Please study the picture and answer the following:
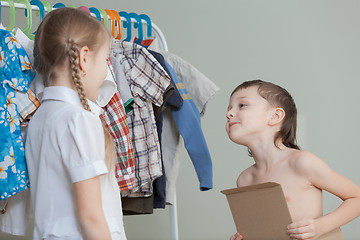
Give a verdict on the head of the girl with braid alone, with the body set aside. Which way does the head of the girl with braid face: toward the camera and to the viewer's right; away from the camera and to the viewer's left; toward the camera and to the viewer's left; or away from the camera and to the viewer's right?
away from the camera and to the viewer's right

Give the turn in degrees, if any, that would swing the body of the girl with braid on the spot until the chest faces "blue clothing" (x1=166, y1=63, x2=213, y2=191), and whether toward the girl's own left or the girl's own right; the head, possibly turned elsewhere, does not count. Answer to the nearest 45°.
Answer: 0° — they already face it

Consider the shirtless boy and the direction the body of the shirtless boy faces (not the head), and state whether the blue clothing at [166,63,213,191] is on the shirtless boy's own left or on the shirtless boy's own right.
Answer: on the shirtless boy's own right

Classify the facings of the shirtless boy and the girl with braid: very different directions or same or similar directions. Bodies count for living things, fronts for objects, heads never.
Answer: very different directions

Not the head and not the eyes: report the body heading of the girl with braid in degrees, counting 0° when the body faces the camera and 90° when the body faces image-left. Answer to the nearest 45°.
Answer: approximately 225°

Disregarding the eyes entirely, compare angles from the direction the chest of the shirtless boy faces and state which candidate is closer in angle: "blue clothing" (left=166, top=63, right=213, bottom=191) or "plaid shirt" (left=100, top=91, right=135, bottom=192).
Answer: the plaid shirt

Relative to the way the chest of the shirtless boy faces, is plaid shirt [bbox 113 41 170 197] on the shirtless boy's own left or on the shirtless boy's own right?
on the shirtless boy's own right

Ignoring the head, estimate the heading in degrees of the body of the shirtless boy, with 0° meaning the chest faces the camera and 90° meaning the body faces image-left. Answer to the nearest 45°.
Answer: approximately 45°

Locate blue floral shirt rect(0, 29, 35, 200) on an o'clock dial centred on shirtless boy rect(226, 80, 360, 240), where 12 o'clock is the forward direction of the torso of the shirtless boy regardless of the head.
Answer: The blue floral shirt is roughly at 1 o'clock from the shirtless boy.

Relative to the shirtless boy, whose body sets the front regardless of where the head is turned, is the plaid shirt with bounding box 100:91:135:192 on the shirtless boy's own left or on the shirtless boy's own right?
on the shirtless boy's own right

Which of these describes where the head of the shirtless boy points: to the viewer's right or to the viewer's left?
to the viewer's left

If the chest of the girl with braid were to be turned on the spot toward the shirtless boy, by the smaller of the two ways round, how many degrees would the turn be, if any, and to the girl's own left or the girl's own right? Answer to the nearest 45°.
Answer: approximately 45° to the girl's own right
